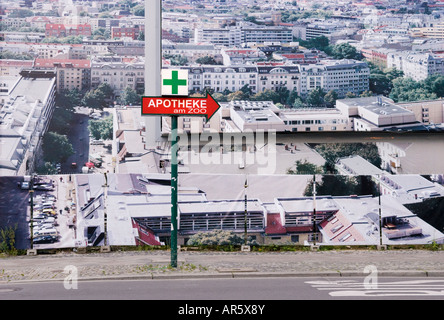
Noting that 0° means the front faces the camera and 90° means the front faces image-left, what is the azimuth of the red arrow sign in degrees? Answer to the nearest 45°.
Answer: approximately 0°
